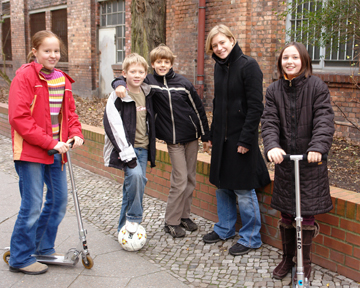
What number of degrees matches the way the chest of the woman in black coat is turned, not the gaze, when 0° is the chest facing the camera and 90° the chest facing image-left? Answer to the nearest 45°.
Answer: approximately 45°

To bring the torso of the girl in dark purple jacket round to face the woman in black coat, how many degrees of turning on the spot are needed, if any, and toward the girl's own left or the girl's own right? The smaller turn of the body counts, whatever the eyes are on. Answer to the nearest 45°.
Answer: approximately 135° to the girl's own right

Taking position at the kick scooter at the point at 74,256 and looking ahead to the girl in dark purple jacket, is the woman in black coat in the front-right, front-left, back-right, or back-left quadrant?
front-left

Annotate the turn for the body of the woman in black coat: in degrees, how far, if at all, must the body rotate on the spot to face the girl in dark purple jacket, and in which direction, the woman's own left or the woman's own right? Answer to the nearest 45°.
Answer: approximately 90° to the woman's own left

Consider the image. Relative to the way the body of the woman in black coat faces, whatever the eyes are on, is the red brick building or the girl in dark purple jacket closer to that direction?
the girl in dark purple jacket

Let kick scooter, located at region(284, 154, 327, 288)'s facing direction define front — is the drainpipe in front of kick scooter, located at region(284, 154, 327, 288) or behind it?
behind

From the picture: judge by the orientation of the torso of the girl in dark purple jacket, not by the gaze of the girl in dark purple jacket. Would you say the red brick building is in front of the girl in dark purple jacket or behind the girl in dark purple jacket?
behind

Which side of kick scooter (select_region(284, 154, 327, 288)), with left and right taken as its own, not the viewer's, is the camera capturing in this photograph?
front

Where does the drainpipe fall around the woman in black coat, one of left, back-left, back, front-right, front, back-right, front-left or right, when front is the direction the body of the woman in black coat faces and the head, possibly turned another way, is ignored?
back-right
